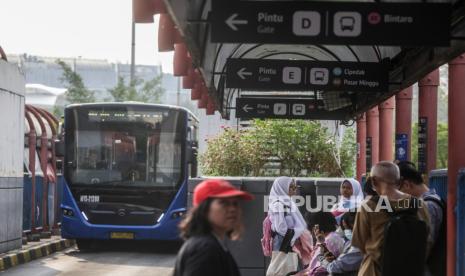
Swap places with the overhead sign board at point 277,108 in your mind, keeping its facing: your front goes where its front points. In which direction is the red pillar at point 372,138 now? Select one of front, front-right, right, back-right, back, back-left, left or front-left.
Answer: back-left

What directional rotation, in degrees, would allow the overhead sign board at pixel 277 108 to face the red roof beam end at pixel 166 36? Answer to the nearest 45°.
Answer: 0° — it already faces it

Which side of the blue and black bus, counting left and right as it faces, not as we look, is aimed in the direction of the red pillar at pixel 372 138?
left

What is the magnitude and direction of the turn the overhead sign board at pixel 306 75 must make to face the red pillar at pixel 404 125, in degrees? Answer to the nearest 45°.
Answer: approximately 135° to its left

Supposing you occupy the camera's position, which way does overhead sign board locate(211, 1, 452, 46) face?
facing the viewer

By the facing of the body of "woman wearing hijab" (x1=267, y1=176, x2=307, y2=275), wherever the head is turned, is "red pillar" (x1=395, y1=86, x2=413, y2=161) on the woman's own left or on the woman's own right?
on the woman's own left

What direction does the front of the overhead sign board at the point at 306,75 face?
toward the camera

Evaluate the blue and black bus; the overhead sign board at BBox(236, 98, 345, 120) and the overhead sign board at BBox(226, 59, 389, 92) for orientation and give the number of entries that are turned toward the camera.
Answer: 3

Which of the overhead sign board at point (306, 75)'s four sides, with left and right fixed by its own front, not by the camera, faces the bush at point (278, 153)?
back

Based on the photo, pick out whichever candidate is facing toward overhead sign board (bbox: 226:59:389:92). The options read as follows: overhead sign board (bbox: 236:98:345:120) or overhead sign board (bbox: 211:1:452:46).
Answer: overhead sign board (bbox: 236:98:345:120)

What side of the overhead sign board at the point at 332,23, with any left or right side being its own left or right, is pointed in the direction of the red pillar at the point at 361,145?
back

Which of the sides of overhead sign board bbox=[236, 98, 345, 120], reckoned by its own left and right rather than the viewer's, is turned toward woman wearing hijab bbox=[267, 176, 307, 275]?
front
